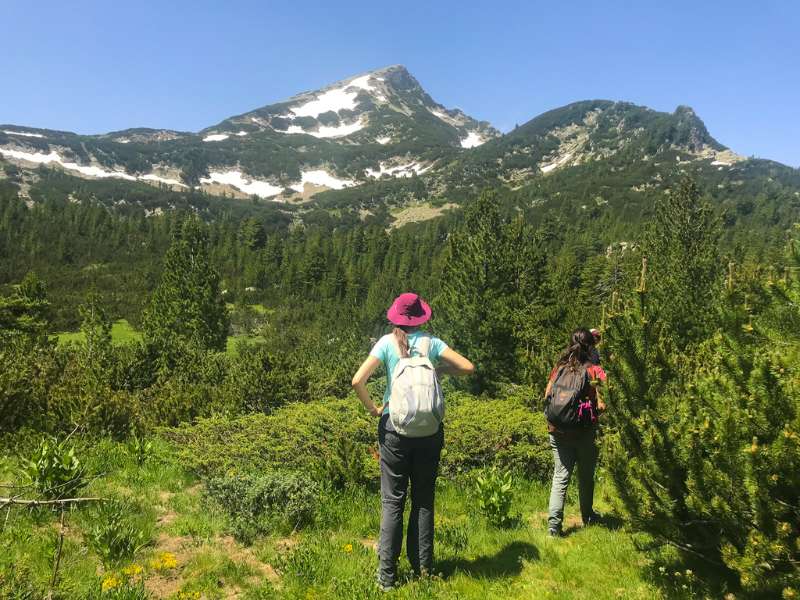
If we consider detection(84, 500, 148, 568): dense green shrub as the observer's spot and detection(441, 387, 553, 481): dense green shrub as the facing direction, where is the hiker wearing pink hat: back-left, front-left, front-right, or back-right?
front-right

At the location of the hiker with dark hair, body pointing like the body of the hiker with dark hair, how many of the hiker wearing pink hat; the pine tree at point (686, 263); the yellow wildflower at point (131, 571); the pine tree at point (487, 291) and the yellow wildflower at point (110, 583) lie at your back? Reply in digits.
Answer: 3

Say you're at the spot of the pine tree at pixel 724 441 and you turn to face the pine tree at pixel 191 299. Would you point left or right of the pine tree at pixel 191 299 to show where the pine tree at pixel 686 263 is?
right

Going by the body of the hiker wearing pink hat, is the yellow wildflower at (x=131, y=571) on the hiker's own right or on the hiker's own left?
on the hiker's own left

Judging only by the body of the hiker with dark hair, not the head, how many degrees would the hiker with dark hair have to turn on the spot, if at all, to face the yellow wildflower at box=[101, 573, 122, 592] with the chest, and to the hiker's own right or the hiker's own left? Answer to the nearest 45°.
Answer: approximately 180°

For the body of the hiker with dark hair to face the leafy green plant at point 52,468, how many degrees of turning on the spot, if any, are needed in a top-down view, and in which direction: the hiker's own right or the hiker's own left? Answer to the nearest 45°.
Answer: approximately 135° to the hiker's own left

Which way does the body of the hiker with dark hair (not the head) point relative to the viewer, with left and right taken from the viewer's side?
facing away from the viewer and to the right of the viewer

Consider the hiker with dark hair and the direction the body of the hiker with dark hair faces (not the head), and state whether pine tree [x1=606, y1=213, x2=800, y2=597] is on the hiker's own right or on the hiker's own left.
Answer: on the hiker's own right

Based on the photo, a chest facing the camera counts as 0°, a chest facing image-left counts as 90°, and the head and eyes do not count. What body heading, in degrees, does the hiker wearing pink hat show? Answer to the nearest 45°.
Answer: approximately 180°

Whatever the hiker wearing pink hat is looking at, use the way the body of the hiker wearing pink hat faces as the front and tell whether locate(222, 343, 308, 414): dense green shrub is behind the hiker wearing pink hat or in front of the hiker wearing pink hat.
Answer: in front

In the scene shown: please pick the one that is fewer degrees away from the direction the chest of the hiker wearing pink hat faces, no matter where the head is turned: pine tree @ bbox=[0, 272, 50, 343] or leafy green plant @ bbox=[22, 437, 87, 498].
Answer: the pine tree

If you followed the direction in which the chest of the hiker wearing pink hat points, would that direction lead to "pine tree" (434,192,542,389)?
yes

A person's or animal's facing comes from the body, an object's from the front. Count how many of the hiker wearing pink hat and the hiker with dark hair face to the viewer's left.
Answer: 0

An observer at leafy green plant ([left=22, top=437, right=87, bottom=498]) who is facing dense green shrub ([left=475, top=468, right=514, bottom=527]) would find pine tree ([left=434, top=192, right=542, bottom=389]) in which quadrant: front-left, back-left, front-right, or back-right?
front-left

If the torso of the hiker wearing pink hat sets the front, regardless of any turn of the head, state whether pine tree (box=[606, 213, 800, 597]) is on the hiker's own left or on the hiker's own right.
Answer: on the hiker's own right
